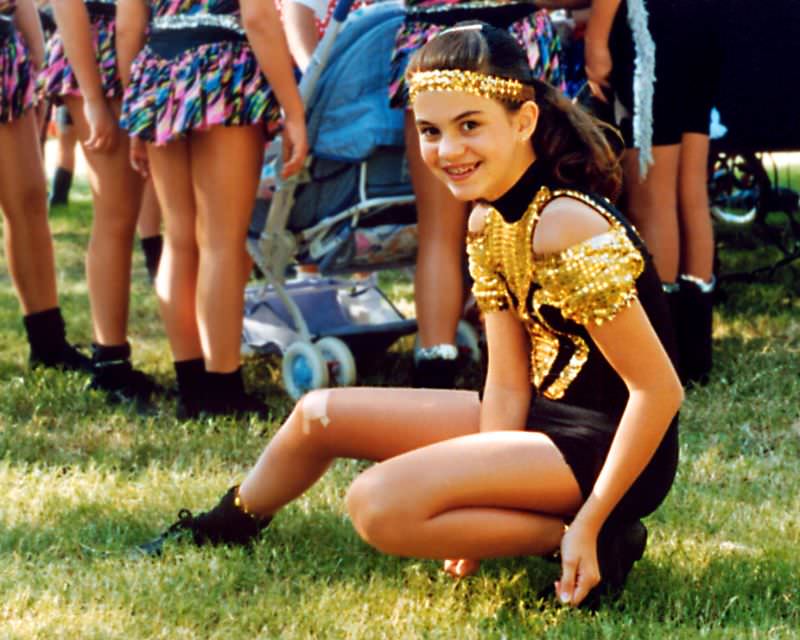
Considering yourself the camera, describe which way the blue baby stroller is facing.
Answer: facing away from the viewer and to the right of the viewer
